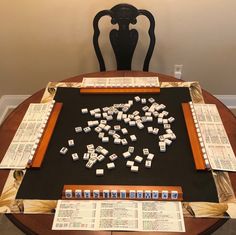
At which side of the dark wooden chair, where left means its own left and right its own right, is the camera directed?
front
